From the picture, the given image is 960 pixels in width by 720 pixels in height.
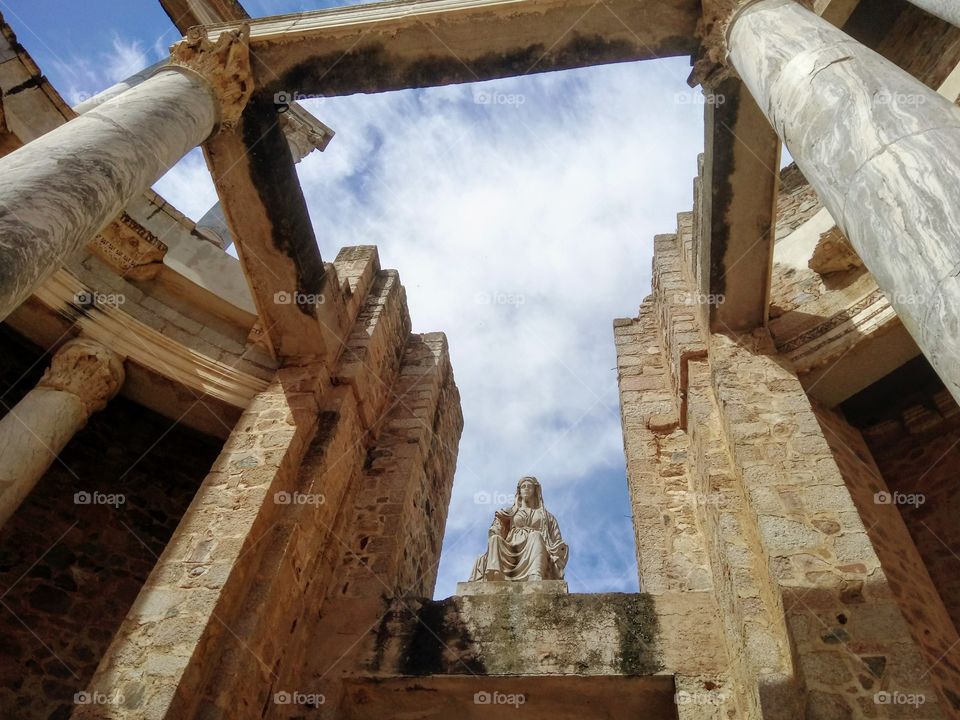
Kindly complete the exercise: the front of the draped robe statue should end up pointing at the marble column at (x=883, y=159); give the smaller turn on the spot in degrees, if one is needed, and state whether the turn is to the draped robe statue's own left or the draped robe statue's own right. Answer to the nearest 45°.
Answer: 0° — it already faces it

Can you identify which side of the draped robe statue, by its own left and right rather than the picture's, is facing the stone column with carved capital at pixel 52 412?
right

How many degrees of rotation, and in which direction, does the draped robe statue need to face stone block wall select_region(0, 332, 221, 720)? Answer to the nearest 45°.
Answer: approximately 90° to its right

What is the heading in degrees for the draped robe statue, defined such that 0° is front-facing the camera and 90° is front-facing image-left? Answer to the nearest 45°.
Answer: approximately 0°

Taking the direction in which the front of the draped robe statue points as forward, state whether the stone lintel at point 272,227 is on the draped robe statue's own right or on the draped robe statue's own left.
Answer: on the draped robe statue's own right

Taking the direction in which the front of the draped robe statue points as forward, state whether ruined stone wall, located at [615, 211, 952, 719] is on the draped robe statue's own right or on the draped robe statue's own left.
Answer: on the draped robe statue's own left

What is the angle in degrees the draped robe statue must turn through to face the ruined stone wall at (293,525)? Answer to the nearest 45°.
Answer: approximately 90° to its right
